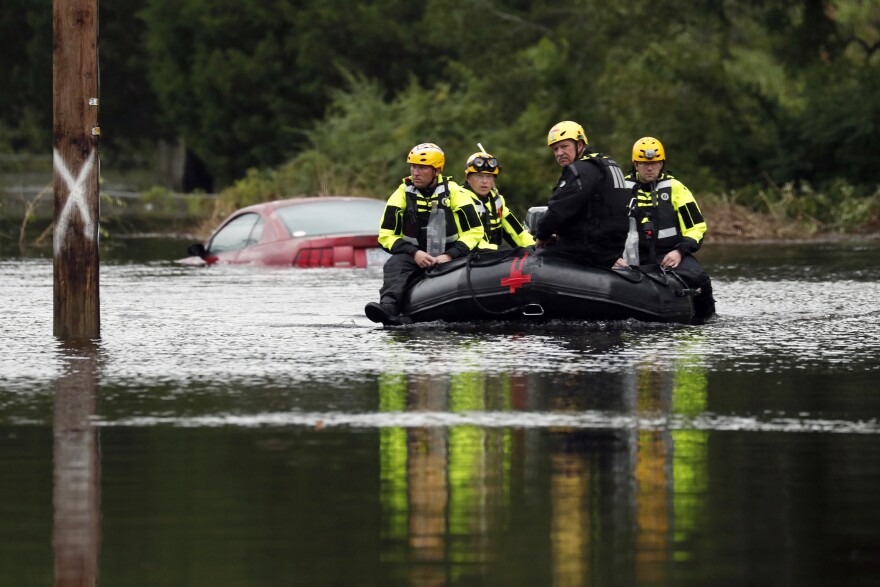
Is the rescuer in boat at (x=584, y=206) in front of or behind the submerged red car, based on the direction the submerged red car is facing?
behind

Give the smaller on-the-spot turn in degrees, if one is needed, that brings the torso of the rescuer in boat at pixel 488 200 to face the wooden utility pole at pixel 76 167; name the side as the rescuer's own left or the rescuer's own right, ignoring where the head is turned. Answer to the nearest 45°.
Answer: approximately 45° to the rescuer's own right

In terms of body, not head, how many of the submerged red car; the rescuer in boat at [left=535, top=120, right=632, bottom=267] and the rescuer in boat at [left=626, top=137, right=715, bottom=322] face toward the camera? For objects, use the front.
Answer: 1
